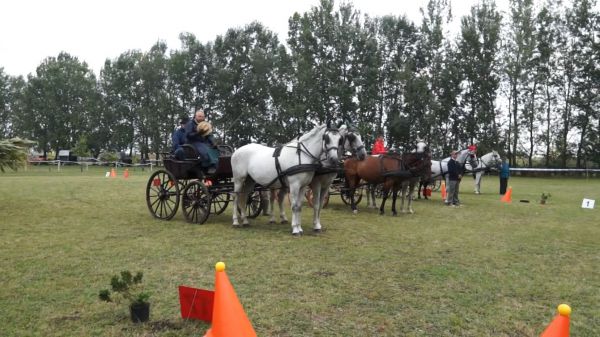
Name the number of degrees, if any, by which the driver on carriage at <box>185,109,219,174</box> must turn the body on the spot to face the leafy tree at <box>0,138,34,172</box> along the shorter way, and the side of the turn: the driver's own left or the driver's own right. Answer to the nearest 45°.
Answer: approximately 180°

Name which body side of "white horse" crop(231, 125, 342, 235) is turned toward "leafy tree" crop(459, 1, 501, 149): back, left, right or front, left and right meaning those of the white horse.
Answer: left

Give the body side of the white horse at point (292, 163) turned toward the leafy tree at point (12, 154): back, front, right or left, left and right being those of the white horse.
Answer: back

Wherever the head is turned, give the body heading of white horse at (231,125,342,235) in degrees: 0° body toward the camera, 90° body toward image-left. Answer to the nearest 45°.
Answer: approximately 315°

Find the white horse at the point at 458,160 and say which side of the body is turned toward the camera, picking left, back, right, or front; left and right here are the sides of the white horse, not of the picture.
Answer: right

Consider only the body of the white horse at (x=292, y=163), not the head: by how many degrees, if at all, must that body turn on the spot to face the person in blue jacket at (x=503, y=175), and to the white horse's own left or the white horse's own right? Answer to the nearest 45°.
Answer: approximately 90° to the white horse's own left

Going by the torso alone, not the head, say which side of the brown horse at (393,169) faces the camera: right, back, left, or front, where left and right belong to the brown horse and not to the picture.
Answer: right

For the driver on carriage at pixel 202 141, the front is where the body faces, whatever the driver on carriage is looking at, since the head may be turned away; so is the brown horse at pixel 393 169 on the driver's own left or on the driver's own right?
on the driver's own left

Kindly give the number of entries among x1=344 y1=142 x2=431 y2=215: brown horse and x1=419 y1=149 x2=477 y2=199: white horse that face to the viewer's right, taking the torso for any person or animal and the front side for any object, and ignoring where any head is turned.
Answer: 2

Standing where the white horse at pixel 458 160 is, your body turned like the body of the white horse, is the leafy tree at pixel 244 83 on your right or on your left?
on your left

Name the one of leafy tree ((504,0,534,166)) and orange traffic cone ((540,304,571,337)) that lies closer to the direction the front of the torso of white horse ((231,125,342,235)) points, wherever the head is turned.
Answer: the orange traffic cone

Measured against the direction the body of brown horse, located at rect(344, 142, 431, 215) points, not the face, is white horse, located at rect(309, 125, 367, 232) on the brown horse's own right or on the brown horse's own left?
on the brown horse's own right

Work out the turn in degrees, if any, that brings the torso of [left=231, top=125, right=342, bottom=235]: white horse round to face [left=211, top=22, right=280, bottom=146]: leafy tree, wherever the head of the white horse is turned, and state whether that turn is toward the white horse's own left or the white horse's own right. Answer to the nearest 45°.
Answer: approximately 135° to the white horse's own left

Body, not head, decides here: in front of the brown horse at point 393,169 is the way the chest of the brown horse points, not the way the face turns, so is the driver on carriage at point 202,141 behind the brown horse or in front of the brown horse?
behind

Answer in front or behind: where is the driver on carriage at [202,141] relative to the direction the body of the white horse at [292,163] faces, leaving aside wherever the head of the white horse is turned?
behind
